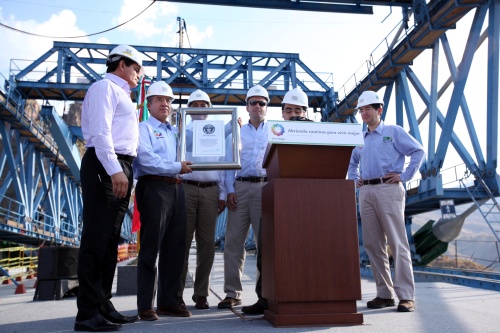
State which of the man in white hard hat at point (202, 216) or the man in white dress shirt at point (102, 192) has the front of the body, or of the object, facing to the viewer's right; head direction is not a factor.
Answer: the man in white dress shirt

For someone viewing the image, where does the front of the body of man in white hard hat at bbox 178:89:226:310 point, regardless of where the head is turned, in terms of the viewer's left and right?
facing the viewer

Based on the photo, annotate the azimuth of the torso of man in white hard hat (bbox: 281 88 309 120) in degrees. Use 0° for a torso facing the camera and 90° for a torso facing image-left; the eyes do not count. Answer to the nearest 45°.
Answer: approximately 0°

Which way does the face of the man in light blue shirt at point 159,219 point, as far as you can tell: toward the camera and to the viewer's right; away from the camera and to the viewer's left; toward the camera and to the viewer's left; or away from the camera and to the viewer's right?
toward the camera and to the viewer's right

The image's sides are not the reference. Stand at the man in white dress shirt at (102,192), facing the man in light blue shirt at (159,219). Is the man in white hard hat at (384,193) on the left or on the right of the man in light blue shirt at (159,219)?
right

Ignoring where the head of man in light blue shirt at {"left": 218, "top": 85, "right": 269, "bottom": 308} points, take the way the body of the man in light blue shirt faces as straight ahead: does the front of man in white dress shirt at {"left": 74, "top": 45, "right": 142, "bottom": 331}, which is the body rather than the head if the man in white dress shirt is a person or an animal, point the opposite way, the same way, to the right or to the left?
to the left

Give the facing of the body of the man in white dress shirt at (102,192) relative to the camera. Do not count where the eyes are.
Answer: to the viewer's right

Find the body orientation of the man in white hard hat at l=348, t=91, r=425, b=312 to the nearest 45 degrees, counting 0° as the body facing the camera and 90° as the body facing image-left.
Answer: approximately 45°

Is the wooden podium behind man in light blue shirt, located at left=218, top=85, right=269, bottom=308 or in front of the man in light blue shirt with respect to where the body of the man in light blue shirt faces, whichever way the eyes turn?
in front

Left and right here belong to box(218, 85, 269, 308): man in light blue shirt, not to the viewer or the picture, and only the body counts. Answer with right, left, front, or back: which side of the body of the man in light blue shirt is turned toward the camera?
front
